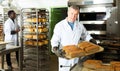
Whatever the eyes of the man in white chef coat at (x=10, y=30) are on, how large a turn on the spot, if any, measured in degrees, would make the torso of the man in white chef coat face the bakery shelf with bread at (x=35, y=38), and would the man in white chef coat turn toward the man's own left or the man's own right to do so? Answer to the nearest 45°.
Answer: approximately 45° to the man's own left

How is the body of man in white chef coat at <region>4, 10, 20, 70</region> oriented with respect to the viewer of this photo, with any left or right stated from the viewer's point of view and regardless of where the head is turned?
facing the viewer and to the right of the viewer

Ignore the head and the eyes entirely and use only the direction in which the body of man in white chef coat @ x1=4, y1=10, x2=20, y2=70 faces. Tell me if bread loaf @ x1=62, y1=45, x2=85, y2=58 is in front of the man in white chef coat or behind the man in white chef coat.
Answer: in front

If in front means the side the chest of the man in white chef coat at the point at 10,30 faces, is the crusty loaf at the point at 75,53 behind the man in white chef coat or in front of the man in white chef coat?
in front
